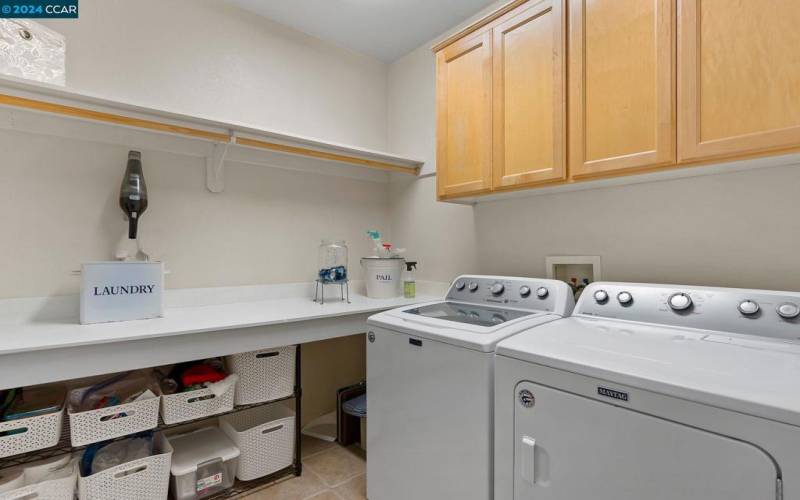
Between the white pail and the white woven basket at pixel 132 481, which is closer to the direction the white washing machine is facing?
the white woven basket

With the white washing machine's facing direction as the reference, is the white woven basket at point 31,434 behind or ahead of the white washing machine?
ahead

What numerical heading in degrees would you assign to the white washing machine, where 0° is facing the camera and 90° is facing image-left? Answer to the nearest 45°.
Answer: approximately 45°

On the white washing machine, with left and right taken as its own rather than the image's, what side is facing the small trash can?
right

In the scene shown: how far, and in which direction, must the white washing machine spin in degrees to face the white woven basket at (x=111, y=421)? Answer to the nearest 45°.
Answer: approximately 45° to its right

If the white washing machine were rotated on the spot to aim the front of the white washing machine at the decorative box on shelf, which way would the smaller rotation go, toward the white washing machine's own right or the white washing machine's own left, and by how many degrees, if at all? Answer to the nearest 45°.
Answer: approximately 45° to the white washing machine's own right

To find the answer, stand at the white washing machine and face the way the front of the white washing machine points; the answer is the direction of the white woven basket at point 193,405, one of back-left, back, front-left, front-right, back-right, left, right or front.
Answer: front-right

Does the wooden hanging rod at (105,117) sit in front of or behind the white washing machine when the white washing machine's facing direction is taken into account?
in front

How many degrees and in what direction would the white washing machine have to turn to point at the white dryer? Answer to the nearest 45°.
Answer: approximately 90° to its left

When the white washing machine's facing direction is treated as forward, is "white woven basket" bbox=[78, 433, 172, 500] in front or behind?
in front

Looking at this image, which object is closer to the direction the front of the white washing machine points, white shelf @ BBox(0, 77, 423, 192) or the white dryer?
the white shelf

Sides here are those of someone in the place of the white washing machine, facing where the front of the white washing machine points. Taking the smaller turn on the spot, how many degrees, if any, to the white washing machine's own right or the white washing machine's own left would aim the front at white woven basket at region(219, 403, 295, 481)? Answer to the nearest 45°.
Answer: approximately 45° to the white washing machine's own right

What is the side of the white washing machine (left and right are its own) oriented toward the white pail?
right

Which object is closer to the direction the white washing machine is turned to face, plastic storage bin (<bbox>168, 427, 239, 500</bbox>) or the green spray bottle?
the plastic storage bin
